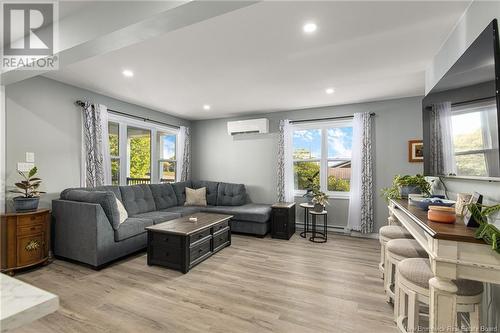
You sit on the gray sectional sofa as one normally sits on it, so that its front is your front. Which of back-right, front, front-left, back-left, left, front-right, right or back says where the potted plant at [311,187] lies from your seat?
front-left

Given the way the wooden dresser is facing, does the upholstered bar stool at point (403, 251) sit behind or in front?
in front

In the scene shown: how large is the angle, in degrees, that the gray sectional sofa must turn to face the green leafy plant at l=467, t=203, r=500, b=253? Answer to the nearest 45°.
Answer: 0° — it already faces it

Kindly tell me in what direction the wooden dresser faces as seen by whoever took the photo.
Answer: facing the viewer and to the right of the viewer

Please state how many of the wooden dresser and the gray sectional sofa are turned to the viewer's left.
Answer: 0

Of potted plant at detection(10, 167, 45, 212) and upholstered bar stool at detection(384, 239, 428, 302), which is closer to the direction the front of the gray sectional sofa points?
the upholstered bar stool

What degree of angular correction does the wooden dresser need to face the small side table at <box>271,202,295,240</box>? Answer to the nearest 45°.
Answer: approximately 45° to its left

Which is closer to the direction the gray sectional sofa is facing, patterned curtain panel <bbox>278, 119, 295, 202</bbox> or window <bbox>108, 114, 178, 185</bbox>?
the patterned curtain panel

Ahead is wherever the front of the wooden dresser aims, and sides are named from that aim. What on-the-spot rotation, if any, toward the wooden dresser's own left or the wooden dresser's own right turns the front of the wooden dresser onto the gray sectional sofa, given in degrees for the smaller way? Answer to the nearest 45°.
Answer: approximately 45° to the wooden dresser's own left

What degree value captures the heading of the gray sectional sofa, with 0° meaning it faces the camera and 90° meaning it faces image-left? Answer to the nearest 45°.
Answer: approximately 315°
